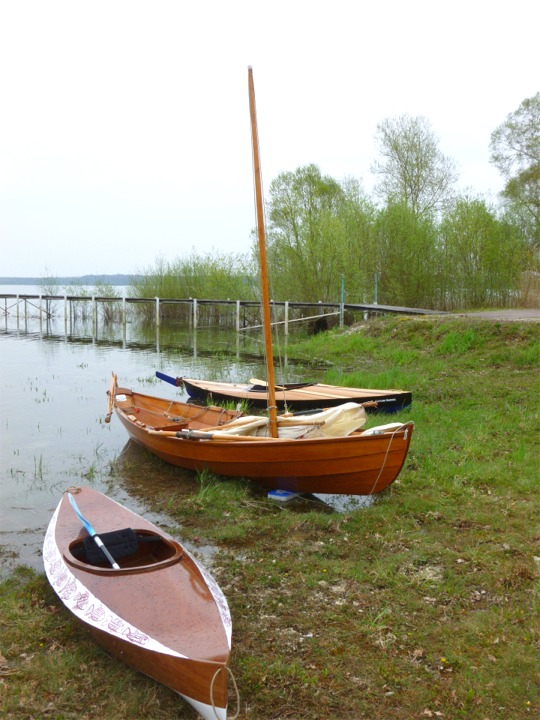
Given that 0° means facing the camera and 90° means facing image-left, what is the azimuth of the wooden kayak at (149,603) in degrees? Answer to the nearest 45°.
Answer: approximately 315°

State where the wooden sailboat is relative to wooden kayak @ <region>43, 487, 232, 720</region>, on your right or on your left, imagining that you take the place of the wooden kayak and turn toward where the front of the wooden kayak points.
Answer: on your left

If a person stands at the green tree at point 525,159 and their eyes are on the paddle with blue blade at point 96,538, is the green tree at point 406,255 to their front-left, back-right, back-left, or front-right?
front-right

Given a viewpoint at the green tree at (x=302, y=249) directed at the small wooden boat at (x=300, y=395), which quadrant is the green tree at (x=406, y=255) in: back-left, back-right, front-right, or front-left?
front-left

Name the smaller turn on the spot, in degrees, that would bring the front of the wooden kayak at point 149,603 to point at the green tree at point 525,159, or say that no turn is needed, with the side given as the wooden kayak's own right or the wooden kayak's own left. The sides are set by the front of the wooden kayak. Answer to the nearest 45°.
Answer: approximately 90° to the wooden kayak's own left
